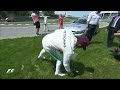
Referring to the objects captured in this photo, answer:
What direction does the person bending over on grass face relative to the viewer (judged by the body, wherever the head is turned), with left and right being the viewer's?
facing to the right of the viewer
